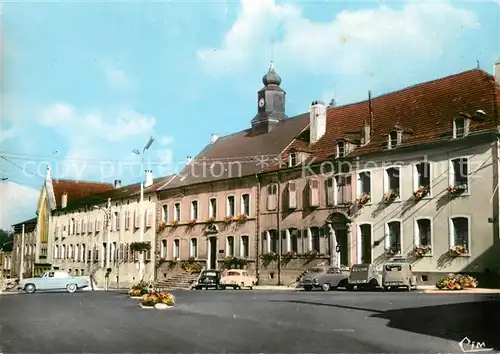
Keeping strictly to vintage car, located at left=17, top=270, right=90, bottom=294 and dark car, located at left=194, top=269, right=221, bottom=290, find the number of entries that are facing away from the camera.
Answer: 0

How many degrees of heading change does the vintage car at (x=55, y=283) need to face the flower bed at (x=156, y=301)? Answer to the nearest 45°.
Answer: approximately 90° to its left

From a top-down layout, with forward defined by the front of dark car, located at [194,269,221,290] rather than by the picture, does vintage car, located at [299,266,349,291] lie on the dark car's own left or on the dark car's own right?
on the dark car's own left

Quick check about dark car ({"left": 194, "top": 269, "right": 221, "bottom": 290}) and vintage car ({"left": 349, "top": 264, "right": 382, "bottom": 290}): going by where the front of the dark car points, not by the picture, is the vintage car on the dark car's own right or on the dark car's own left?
on the dark car's own left

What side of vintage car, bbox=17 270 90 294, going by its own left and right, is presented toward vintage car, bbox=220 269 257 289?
back

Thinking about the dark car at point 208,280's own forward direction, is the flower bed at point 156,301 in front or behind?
in front

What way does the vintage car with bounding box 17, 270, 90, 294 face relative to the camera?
to the viewer's left

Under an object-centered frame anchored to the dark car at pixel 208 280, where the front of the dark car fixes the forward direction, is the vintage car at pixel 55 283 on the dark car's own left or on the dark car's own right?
on the dark car's own right
